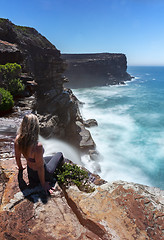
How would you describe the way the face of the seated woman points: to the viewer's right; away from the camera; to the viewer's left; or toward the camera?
away from the camera

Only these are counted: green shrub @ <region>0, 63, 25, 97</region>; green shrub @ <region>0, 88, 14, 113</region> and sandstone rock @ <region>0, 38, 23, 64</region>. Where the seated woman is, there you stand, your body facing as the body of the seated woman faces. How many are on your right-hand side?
0

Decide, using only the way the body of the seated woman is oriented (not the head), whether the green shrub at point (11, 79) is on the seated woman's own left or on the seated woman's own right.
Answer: on the seated woman's own left

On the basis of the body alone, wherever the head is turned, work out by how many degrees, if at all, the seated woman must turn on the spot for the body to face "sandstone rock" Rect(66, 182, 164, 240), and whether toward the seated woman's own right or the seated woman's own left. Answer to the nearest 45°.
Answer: approximately 90° to the seated woman's own right

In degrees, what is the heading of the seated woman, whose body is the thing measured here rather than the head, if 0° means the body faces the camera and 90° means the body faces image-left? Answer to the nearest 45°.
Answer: approximately 225°

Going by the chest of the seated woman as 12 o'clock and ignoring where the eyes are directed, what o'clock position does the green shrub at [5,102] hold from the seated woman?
The green shrub is roughly at 10 o'clock from the seated woman.

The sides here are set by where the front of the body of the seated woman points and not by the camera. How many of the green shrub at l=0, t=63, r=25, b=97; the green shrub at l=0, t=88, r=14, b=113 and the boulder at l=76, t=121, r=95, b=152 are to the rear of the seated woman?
0

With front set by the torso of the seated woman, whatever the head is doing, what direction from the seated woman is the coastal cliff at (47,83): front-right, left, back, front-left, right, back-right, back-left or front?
front-left

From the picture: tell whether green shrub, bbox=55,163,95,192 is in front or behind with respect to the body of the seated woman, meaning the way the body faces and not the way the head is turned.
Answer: in front

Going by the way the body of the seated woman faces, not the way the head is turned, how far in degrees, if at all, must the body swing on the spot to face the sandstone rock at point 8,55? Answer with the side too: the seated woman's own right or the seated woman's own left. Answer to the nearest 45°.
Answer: approximately 45° to the seated woman's own left

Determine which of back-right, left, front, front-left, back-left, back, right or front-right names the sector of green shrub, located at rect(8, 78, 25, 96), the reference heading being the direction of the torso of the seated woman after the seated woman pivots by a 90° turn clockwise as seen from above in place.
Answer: back-left
